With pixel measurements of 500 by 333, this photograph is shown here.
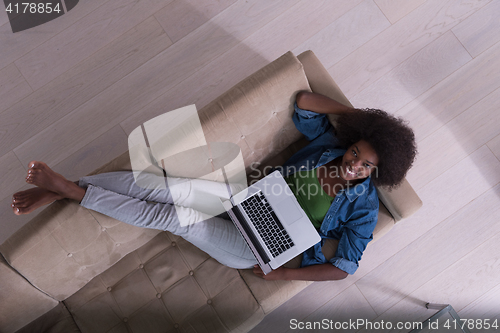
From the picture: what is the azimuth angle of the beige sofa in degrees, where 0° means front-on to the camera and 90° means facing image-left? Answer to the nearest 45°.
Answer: approximately 315°
